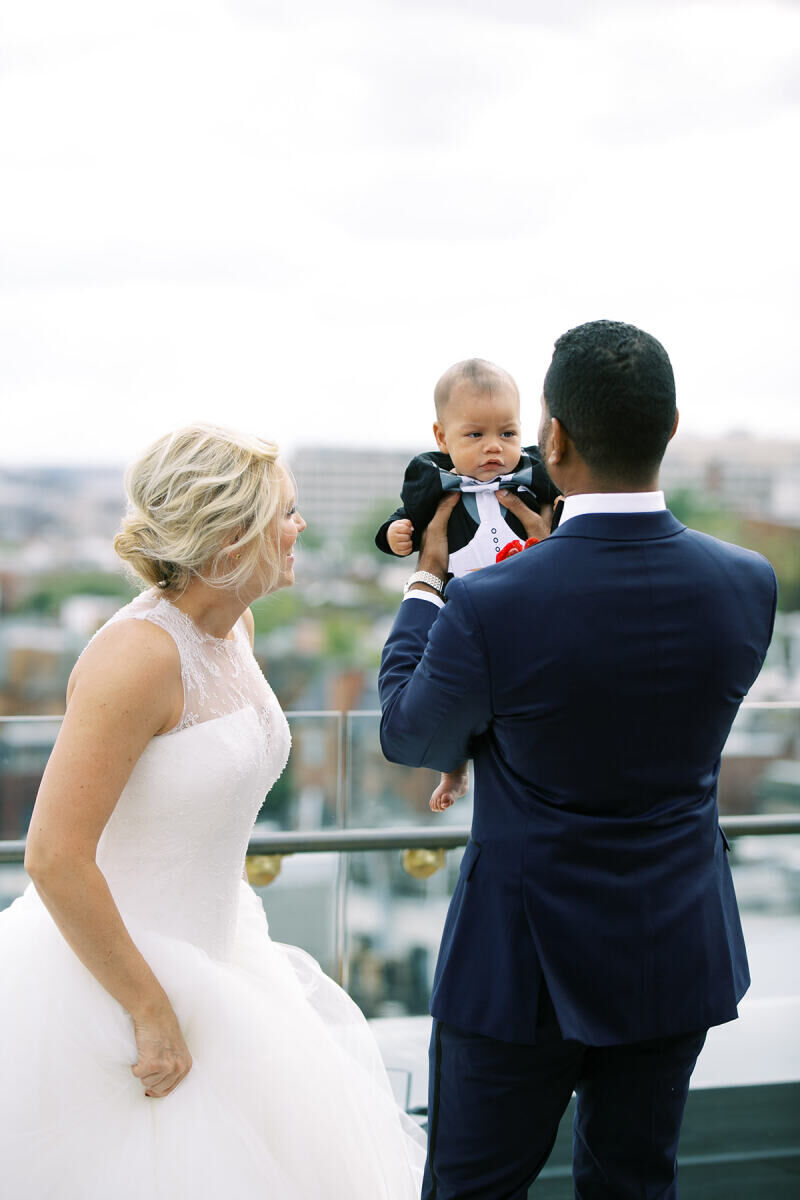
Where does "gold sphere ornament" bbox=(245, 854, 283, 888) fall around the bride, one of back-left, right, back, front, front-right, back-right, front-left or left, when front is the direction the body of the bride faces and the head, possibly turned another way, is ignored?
left

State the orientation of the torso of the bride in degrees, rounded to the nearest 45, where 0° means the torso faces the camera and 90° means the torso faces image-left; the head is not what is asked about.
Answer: approximately 270°

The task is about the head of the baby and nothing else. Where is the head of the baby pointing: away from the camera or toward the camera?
toward the camera

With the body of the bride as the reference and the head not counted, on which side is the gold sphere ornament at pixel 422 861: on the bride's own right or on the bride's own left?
on the bride's own left

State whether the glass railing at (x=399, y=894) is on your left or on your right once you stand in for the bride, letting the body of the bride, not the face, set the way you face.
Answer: on your left
